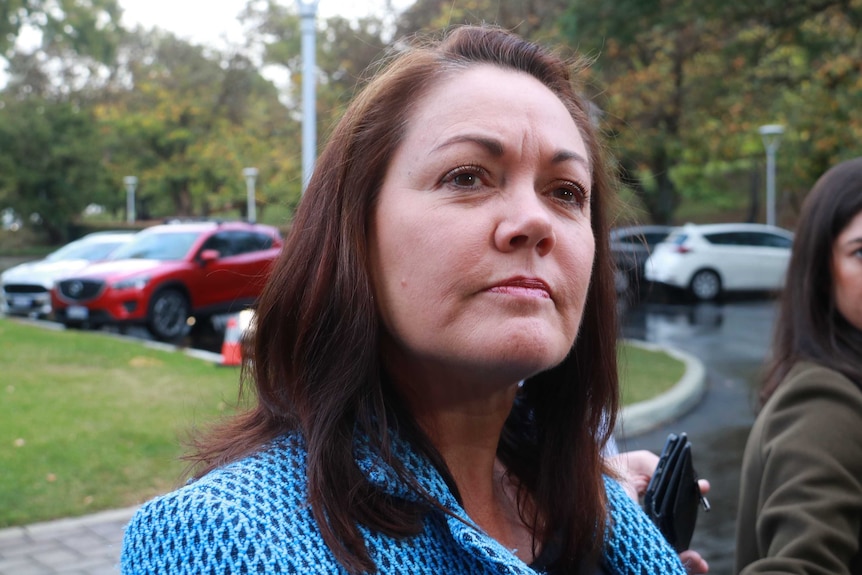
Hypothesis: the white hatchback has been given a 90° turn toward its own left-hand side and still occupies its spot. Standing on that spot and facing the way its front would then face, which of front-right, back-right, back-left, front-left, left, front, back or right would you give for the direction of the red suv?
left

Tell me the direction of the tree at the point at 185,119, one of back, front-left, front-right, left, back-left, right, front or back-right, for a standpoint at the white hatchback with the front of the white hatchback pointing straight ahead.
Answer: left

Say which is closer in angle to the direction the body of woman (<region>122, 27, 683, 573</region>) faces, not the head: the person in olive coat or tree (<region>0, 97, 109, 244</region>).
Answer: the person in olive coat

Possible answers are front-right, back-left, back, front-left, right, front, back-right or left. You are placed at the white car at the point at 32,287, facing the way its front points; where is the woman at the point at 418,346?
front-left

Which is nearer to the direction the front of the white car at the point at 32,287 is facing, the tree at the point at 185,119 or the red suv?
the red suv

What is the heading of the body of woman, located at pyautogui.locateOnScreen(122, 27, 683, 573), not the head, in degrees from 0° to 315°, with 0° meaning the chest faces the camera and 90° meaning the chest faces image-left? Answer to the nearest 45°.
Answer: approximately 315°

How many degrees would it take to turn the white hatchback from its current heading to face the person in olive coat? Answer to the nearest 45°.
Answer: approximately 135° to its right

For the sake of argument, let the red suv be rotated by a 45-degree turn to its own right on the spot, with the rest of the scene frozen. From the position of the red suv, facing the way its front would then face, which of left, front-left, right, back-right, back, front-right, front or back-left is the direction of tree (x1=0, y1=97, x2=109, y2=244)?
right

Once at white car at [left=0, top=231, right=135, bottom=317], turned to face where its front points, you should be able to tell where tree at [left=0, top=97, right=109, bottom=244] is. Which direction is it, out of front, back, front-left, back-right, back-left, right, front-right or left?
back-right

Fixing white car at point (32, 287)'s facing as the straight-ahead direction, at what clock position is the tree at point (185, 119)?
The tree is roughly at 5 o'clock from the white car.

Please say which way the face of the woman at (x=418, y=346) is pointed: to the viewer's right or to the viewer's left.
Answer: to the viewer's right

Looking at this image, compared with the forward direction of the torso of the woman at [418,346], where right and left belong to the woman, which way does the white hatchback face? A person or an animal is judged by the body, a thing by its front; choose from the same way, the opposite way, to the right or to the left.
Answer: to the left
